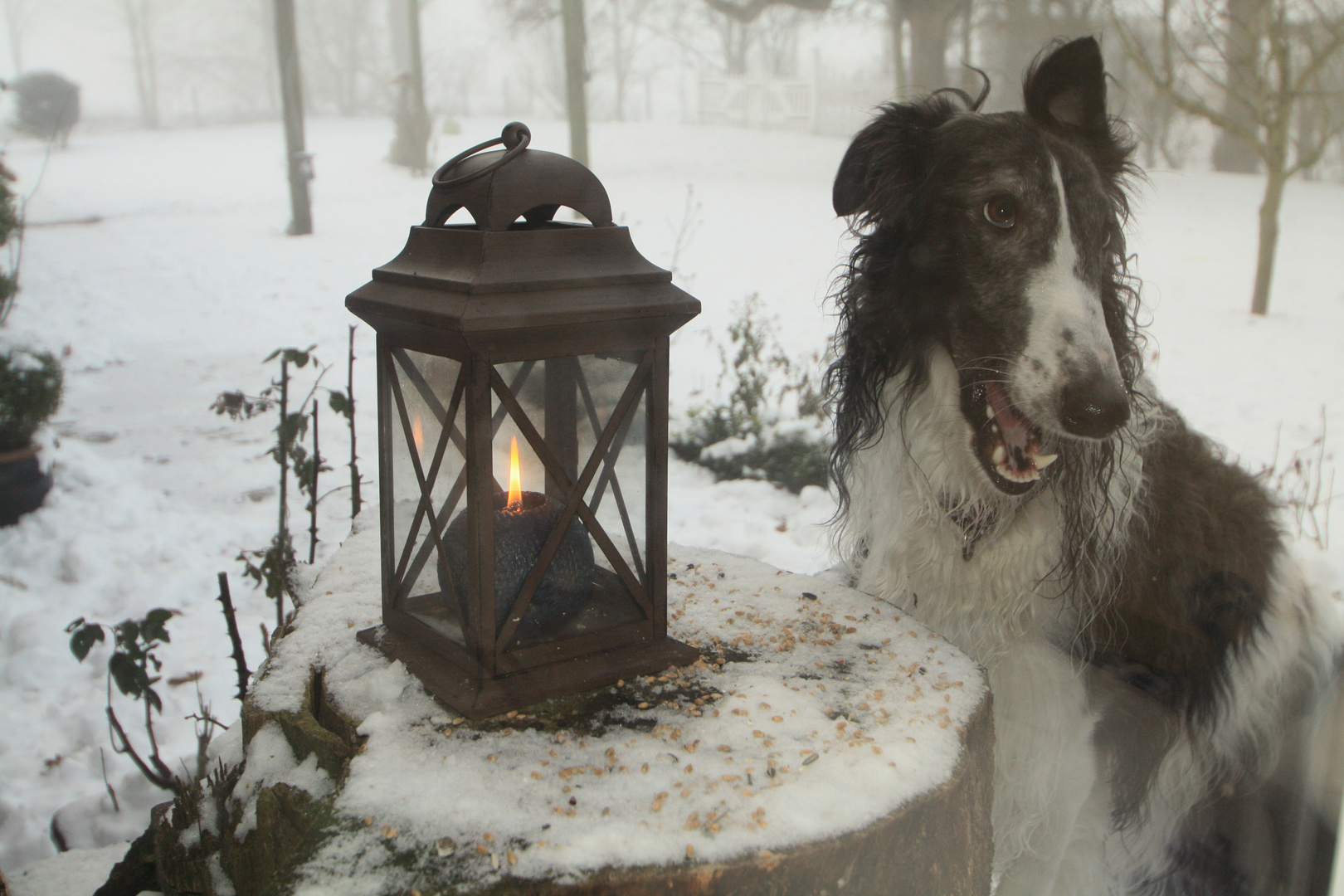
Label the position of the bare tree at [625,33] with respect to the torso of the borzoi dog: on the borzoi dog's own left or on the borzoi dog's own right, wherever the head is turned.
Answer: on the borzoi dog's own right

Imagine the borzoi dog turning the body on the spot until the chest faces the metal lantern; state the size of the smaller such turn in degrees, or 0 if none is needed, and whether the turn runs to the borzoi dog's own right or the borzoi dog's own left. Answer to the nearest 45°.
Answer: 0° — it already faces it

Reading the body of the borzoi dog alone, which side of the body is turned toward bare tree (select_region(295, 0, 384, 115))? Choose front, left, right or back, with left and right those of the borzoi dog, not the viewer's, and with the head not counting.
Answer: right

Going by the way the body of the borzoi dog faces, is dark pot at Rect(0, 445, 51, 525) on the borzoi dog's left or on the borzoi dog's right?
on the borzoi dog's right

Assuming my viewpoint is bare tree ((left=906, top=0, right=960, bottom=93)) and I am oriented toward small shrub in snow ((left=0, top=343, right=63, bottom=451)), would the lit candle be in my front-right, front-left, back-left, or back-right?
front-left

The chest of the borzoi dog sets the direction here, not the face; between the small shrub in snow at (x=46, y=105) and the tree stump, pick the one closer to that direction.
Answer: the tree stump

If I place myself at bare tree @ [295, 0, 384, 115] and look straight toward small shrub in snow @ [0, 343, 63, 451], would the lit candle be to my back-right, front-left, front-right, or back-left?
front-left

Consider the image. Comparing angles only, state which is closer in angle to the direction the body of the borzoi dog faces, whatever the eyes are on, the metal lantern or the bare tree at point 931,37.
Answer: the metal lantern

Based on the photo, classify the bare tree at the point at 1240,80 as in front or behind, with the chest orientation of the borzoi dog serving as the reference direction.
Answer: behind

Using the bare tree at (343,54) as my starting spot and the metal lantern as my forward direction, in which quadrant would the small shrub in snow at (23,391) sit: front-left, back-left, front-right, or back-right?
front-right

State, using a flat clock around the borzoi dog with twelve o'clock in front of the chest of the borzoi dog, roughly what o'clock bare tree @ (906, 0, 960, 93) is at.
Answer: The bare tree is roughly at 4 o'clock from the borzoi dog.

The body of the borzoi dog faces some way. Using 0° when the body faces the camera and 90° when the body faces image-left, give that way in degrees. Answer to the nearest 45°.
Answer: approximately 45°

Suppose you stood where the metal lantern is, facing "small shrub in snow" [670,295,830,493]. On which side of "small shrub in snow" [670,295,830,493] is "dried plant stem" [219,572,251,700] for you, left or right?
left

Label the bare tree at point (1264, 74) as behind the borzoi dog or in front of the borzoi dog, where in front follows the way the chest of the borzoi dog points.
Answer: behind

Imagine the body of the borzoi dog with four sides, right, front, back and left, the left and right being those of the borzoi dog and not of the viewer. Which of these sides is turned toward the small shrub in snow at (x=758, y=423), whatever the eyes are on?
right
